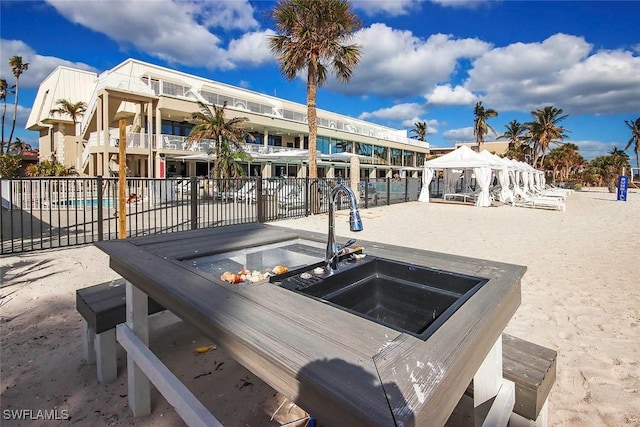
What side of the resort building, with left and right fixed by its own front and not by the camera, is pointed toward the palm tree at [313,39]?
front

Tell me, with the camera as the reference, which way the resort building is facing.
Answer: facing the viewer and to the right of the viewer

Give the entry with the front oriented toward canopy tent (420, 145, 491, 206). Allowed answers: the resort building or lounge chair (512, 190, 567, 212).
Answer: the resort building

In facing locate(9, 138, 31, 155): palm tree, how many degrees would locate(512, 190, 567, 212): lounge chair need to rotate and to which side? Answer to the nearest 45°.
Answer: approximately 180°

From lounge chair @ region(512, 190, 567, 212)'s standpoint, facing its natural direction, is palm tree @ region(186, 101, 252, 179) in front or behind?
behind

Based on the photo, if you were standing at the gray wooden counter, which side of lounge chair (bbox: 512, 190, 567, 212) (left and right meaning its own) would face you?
right

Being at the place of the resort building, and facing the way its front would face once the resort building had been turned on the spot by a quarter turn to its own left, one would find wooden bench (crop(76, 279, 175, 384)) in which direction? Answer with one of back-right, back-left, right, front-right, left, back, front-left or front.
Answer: back-right

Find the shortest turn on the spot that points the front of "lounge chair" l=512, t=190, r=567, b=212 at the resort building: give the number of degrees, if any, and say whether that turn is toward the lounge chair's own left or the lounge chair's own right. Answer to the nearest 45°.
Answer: approximately 180°

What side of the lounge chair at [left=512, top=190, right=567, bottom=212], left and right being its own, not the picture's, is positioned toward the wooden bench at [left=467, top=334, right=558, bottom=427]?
right

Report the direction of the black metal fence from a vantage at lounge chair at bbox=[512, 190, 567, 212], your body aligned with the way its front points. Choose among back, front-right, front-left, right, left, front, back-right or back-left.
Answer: back-right

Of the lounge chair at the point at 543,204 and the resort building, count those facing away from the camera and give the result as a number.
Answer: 0

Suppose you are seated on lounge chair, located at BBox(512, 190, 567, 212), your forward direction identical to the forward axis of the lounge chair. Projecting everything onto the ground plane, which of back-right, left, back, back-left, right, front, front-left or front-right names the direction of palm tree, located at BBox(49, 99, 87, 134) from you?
back

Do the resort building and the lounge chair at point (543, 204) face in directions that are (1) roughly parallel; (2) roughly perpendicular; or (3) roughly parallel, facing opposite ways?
roughly parallel

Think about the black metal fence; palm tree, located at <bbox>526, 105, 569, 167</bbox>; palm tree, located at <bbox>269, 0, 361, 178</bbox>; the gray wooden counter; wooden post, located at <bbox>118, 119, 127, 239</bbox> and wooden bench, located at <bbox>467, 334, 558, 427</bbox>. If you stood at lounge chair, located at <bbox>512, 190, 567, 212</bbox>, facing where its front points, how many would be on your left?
1

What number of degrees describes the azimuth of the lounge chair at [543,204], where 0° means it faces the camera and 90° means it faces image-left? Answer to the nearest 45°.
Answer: approximately 270°

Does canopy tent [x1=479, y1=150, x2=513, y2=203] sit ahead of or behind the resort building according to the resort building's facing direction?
ahead
